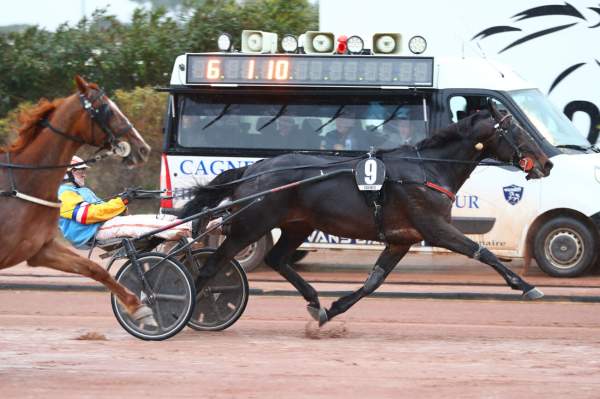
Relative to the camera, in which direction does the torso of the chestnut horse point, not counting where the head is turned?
to the viewer's right

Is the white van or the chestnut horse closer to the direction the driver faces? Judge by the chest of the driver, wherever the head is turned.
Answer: the white van

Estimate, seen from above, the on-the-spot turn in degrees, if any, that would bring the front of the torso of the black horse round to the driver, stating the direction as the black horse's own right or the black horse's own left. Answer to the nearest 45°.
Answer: approximately 180°

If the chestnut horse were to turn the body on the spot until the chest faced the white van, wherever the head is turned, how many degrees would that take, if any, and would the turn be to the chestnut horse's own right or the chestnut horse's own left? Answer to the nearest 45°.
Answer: approximately 45° to the chestnut horse's own left

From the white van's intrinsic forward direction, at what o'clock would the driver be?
The driver is roughly at 4 o'clock from the white van.

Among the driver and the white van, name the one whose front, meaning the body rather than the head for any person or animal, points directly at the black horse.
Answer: the driver

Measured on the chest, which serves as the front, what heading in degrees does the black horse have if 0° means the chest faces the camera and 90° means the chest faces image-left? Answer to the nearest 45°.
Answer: approximately 270°

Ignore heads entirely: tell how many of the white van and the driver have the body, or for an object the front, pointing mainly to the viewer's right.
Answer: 2

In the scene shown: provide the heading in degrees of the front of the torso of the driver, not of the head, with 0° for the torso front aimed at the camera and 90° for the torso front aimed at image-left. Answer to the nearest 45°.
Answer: approximately 270°

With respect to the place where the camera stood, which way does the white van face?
facing to the right of the viewer

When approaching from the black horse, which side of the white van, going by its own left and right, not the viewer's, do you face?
right

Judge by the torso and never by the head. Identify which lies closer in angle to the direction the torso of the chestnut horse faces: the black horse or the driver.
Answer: the black horse

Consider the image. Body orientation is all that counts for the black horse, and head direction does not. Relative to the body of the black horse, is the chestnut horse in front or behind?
behind

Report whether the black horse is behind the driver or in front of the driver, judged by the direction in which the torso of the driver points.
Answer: in front
